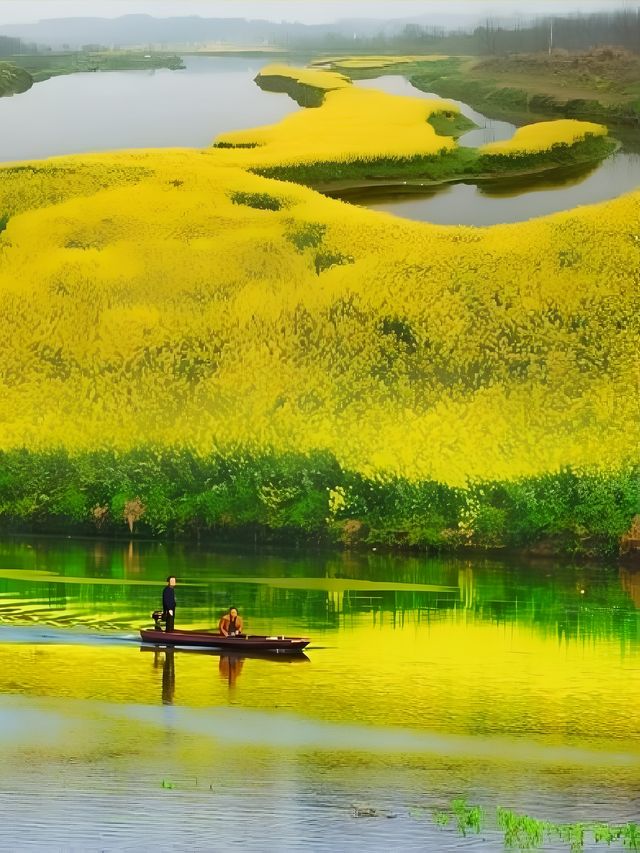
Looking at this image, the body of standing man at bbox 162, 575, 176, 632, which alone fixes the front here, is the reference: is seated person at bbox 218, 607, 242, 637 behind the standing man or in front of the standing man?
in front

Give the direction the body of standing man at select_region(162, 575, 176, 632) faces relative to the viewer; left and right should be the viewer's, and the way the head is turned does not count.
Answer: facing to the right of the viewer
